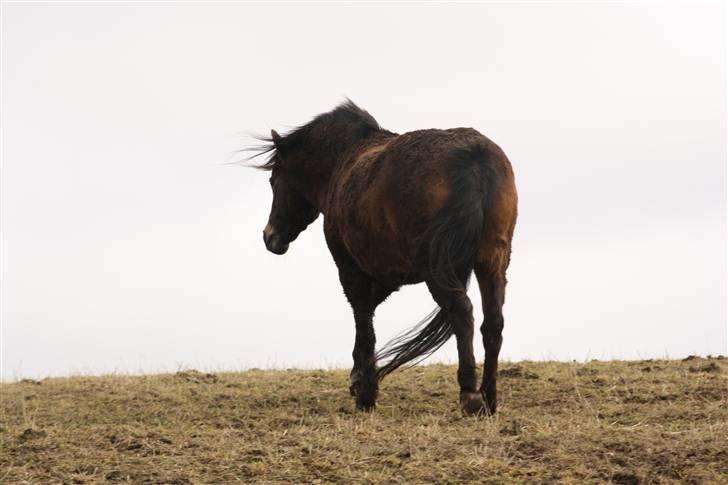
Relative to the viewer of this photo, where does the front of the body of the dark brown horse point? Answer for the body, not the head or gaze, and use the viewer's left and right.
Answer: facing away from the viewer and to the left of the viewer
